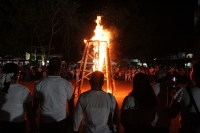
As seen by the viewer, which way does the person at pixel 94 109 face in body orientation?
away from the camera

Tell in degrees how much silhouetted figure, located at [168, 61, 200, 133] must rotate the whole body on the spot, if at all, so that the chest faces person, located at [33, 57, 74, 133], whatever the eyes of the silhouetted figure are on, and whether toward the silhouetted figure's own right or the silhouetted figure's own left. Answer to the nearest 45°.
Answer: approximately 90° to the silhouetted figure's own left

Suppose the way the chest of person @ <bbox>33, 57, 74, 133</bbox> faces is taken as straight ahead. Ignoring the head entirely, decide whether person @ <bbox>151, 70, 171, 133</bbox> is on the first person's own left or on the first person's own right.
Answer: on the first person's own right

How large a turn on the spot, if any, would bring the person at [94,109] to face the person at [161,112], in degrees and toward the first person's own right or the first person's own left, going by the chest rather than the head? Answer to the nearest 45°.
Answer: approximately 45° to the first person's own right

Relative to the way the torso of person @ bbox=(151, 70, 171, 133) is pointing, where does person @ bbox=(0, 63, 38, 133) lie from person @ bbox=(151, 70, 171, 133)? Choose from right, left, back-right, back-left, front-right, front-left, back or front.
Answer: back-left

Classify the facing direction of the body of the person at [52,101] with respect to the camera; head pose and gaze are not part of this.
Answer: away from the camera

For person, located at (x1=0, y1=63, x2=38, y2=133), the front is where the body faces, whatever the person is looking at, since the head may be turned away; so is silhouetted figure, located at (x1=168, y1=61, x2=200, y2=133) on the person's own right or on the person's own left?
on the person's own right

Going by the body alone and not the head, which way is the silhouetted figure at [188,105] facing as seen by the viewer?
away from the camera

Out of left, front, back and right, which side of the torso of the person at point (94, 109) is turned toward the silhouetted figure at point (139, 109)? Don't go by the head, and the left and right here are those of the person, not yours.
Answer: right

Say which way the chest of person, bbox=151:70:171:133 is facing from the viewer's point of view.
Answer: away from the camera

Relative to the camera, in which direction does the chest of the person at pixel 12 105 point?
away from the camera
